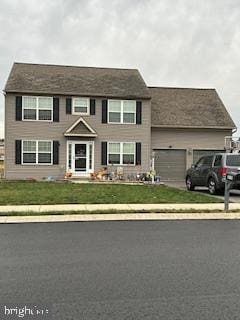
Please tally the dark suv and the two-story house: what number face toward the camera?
1

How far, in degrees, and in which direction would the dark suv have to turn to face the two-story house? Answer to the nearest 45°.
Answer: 0° — it already faces it

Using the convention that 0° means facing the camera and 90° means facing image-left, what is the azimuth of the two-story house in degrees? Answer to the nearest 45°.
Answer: approximately 0°

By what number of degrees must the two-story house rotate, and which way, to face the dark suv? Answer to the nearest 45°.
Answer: approximately 45° to its left
